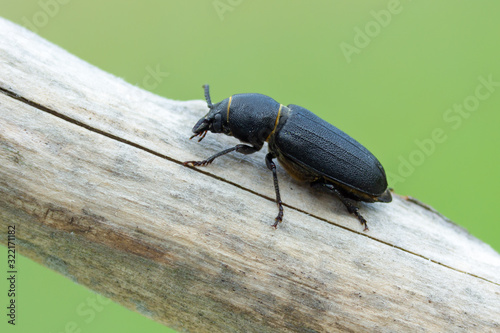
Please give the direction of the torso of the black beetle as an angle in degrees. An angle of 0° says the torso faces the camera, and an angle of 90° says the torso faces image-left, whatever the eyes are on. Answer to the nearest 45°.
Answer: approximately 90°
